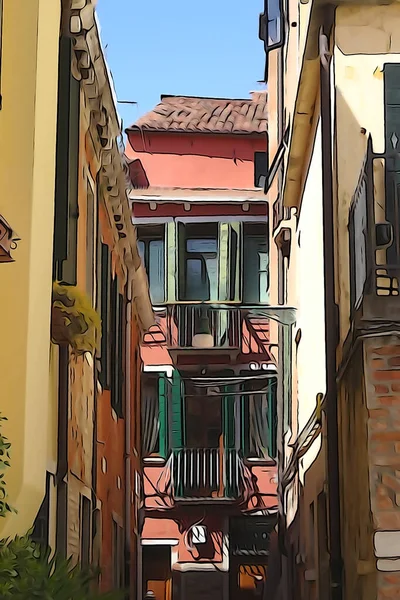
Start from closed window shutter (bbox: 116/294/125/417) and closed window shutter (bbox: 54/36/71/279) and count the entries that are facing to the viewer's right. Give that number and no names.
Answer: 2

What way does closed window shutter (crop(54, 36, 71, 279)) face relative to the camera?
to the viewer's right

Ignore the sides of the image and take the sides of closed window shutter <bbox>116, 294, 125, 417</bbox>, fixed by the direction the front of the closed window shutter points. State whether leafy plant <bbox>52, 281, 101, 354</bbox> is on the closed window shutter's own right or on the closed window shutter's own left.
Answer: on the closed window shutter's own right

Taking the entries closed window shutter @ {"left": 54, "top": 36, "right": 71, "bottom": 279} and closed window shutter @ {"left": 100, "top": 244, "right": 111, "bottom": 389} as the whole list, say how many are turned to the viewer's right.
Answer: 2

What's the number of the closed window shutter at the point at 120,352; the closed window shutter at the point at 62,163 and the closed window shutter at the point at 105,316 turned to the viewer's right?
3

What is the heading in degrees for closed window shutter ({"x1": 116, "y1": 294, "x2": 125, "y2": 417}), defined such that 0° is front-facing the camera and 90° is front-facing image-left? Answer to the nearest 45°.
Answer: approximately 270°

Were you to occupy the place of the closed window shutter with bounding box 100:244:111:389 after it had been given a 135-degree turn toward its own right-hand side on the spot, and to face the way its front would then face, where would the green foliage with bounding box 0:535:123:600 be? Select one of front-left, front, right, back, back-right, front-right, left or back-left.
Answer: front-left

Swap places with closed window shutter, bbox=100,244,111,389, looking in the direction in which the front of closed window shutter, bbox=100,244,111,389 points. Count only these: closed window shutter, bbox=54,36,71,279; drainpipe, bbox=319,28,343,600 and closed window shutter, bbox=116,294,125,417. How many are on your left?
1

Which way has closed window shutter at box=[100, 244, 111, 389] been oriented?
to the viewer's right

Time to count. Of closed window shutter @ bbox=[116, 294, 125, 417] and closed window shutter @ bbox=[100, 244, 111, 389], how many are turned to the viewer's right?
2

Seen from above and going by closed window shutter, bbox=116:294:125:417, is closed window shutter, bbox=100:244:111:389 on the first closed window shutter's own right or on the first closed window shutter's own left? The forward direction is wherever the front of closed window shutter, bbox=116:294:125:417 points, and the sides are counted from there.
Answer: on the first closed window shutter's own right
